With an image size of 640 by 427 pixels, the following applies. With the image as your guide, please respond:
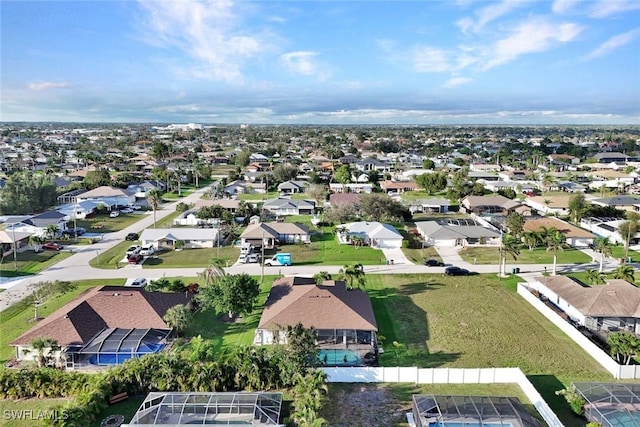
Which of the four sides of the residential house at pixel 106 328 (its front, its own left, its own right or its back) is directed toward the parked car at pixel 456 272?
right

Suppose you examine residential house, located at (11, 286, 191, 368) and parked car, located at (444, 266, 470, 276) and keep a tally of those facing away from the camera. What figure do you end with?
1

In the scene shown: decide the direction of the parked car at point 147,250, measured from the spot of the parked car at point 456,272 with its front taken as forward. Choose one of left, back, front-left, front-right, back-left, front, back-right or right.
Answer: back

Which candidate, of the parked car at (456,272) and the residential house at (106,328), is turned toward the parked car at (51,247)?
the residential house

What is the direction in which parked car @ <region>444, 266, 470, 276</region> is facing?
to the viewer's right

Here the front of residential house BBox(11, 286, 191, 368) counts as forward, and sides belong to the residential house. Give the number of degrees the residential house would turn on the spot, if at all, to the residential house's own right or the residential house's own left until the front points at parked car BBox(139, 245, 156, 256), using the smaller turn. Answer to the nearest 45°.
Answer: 0° — it already faces it

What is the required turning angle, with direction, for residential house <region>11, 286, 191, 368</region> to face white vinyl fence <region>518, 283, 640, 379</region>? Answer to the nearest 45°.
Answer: approximately 135° to its right

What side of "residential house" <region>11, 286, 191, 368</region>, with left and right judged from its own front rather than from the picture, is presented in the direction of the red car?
front

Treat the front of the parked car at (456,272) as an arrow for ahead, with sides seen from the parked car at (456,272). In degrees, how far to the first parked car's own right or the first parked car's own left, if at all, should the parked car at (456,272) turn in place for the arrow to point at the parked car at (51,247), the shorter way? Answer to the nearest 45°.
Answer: approximately 180°

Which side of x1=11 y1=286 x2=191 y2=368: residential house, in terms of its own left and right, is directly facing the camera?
back

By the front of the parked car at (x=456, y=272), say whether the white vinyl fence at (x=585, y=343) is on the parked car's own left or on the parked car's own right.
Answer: on the parked car's own right

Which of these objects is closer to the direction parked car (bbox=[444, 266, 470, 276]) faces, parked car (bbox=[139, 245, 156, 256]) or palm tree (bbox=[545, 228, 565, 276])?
the palm tree

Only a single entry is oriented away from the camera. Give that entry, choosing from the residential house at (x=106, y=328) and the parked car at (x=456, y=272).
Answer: the residential house
